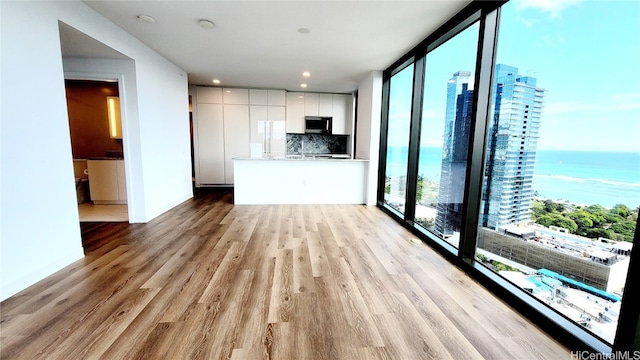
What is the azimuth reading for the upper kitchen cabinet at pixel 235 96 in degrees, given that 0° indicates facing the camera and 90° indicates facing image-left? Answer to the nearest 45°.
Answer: approximately 0°

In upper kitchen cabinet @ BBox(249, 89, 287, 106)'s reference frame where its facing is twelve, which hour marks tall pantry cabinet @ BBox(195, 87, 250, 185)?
The tall pantry cabinet is roughly at 3 o'clock from the upper kitchen cabinet.

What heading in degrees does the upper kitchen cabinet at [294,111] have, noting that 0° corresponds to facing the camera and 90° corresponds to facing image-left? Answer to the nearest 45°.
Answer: approximately 0°

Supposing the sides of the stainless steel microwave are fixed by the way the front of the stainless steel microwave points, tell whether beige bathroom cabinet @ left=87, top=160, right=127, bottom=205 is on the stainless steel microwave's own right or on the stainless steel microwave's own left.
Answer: on the stainless steel microwave's own right
